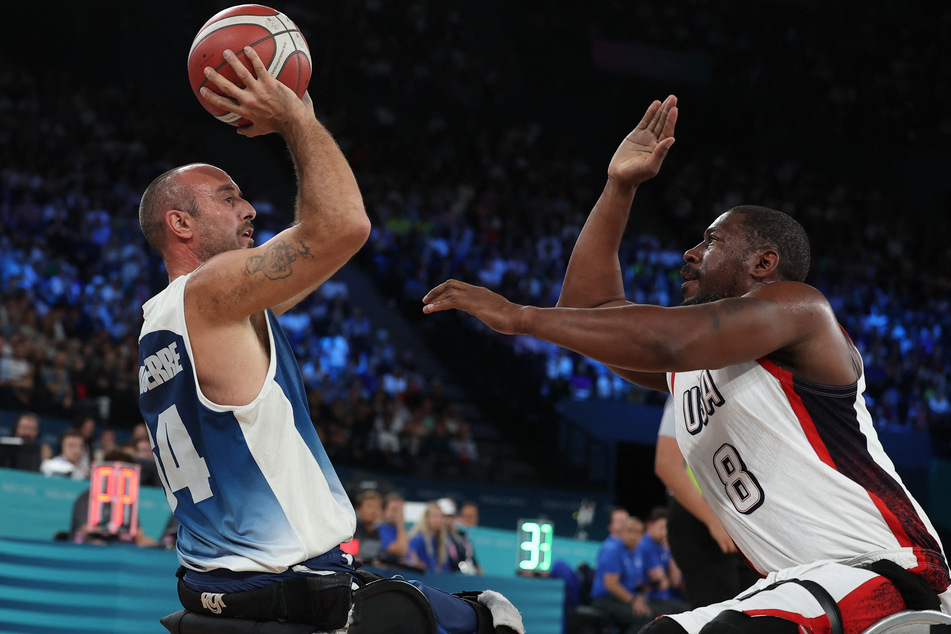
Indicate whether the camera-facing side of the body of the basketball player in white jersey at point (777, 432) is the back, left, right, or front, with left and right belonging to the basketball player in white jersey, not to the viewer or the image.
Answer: left

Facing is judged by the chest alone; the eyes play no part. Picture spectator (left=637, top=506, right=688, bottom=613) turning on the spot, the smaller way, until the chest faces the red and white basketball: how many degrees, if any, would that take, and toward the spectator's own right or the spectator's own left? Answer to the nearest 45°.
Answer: approximately 45° to the spectator's own right

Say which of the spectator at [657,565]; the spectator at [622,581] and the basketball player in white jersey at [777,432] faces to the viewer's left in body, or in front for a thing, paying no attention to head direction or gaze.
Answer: the basketball player in white jersey

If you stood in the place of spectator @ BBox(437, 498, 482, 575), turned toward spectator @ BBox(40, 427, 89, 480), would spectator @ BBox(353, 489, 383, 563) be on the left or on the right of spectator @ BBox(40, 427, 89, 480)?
left

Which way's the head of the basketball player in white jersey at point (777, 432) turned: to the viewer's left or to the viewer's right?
to the viewer's left

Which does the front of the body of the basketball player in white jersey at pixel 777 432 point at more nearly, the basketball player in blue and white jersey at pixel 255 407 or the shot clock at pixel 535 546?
the basketball player in blue and white jersey

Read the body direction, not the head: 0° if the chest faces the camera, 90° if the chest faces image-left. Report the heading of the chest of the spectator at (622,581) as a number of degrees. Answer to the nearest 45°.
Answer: approximately 315°

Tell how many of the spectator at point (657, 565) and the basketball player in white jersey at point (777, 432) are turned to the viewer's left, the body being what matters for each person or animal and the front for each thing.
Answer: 1

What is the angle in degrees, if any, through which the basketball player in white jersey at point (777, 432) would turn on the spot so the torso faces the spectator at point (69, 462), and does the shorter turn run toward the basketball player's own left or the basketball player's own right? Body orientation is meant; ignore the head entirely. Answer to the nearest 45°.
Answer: approximately 45° to the basketball player's own right

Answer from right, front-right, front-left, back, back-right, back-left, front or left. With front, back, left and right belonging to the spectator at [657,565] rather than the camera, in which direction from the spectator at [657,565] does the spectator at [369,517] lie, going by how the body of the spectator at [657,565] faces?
right

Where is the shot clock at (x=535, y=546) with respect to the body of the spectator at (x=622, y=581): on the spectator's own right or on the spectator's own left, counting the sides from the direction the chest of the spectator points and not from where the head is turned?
on the spectator's own right
